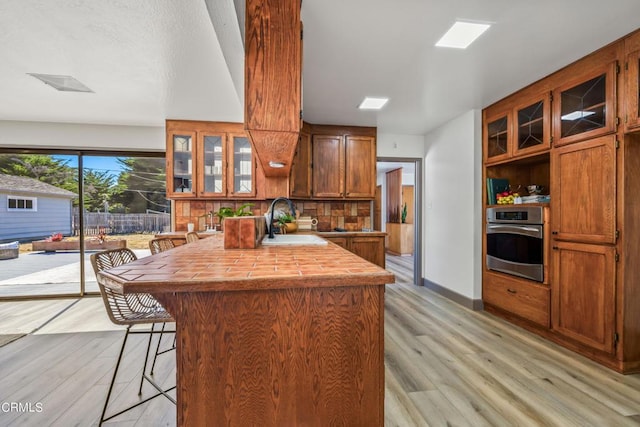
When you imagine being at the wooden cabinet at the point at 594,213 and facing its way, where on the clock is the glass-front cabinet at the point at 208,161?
The glass-front cabinet is roughly at 1 o'clock from the wooden cabinet.

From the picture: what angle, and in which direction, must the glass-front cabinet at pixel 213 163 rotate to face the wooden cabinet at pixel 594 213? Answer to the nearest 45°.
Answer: approximately 45° to its left

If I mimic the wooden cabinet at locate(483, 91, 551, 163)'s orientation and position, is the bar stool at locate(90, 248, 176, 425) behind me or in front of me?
in front

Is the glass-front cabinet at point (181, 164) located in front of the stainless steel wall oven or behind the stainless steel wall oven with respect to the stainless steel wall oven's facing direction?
in front

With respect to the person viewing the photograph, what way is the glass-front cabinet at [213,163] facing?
facing the viewer

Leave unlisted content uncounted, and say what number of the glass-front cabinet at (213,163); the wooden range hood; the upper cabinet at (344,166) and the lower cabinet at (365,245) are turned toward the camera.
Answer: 4

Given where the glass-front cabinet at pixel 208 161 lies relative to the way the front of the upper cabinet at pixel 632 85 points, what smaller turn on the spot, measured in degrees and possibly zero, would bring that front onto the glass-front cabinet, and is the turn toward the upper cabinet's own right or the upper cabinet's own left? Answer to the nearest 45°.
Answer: approximately 45° to the upper cabinet's own right

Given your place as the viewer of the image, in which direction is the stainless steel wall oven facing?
facing the viewer and to the left of the viewer

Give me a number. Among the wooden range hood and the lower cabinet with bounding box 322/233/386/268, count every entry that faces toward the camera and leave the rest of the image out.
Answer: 2

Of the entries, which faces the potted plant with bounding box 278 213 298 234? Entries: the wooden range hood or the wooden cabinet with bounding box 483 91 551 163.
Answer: the wooden cabinet

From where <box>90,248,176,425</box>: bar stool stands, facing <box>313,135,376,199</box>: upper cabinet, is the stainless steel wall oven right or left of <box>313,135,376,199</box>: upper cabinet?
right

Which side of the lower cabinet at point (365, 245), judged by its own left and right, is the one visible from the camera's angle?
front

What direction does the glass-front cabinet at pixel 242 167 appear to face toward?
toward the camera
